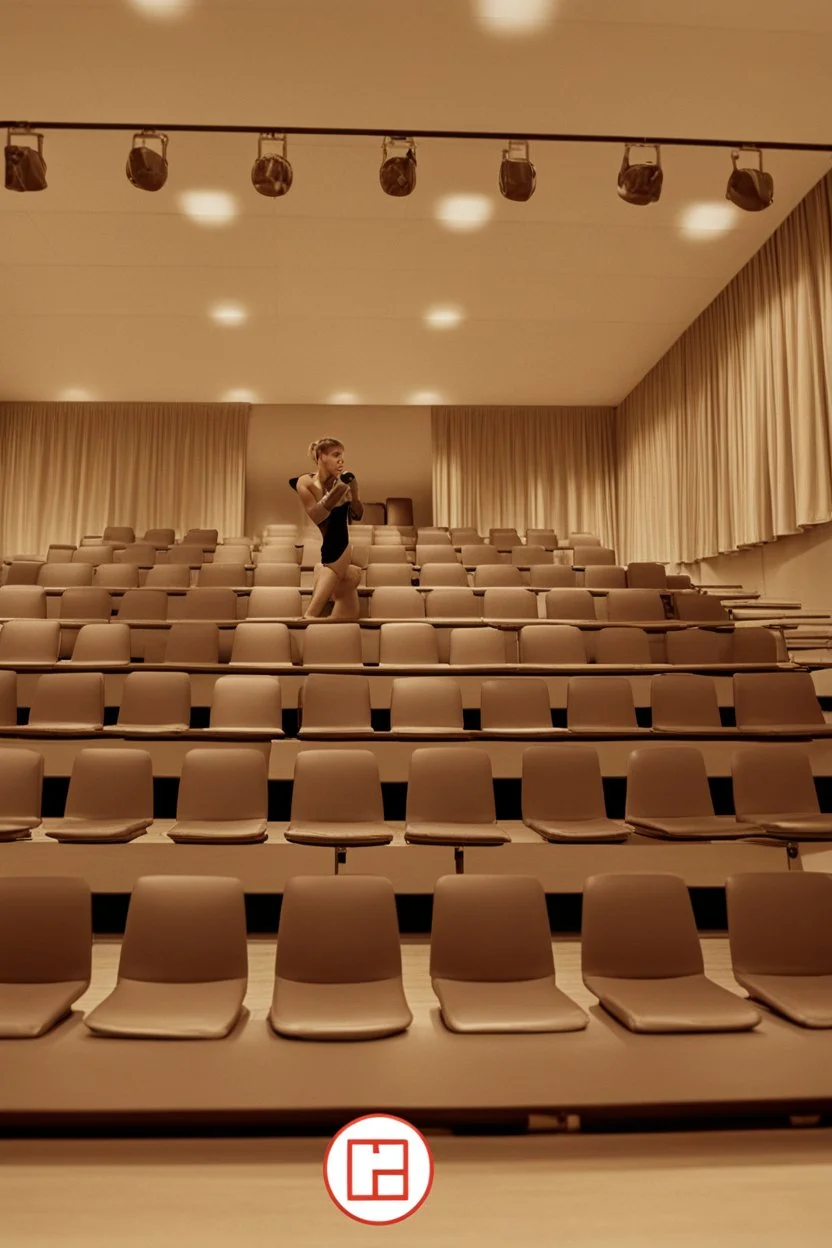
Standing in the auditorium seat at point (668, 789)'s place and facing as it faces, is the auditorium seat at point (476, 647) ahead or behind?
behind

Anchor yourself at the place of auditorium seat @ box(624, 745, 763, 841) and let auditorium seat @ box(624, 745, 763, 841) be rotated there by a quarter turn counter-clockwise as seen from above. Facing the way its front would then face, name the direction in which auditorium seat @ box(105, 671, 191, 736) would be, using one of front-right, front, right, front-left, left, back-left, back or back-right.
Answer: back-left

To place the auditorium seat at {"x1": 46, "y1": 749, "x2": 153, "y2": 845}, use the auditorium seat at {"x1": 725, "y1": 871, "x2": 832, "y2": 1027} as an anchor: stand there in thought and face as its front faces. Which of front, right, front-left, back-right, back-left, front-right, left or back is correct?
back-right

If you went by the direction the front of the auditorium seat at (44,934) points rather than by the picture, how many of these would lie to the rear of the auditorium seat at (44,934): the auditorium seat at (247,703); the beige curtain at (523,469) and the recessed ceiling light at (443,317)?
3

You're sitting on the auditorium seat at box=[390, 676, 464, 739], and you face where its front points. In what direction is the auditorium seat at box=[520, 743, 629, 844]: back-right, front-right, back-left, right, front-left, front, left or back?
front-left

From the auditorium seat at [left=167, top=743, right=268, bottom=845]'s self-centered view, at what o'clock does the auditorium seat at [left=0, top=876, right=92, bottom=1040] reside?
the auditorium seat at [left=0, top=876, right=92, bottom=1040] is roughly at 1 o'clock from the auditorium seat at [left=167, top=743, right=268, bottom=845].

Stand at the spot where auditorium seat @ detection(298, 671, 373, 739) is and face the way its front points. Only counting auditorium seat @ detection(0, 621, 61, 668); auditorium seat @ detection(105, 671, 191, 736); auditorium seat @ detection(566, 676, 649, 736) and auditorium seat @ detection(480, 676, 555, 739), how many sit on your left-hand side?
2

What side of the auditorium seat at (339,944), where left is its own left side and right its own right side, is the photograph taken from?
front
